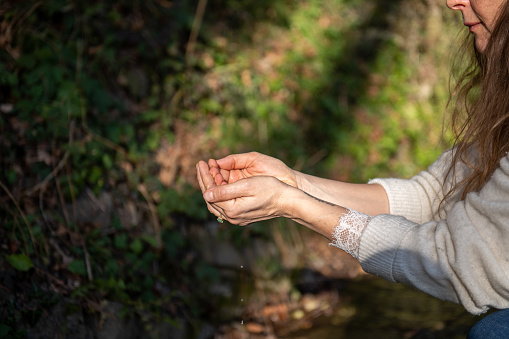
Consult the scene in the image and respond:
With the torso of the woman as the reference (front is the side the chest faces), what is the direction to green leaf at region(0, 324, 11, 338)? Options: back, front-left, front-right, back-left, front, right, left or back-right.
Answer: front

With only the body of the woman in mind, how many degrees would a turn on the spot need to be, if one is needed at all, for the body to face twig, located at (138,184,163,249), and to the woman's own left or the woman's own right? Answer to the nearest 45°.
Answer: approximately 45° to the woman's own right

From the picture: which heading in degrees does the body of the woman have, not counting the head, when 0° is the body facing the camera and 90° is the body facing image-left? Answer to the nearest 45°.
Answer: approximately 90°

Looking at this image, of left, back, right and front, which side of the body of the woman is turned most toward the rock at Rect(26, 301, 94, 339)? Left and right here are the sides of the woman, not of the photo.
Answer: front

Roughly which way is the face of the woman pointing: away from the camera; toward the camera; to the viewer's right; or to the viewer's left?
to the viewer's left

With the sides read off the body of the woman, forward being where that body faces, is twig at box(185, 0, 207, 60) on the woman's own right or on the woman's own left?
on the woman's own right

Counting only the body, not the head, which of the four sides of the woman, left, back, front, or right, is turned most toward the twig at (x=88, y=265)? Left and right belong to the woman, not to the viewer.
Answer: front

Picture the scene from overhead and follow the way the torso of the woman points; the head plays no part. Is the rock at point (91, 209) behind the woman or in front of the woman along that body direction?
in front
